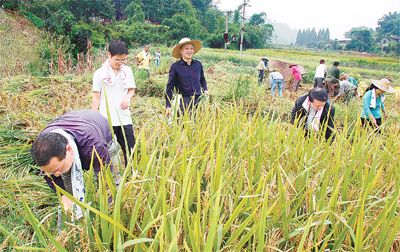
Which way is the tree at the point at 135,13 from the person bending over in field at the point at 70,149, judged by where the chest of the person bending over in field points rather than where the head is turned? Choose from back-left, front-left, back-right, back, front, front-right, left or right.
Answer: back-right

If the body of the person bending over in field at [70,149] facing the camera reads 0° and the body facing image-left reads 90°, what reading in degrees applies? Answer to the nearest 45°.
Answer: approximately 45°

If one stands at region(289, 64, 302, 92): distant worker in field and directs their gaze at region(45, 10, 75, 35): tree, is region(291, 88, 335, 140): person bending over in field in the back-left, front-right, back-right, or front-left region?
back-left

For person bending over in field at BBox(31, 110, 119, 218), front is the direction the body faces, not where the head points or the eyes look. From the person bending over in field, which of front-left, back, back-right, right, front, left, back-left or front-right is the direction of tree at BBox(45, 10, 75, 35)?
back-right

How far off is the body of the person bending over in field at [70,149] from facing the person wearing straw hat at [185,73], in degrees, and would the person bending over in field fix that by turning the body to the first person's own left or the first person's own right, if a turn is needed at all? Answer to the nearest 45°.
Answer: approximately 180°

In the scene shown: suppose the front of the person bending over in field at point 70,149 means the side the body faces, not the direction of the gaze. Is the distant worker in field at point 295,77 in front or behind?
behind

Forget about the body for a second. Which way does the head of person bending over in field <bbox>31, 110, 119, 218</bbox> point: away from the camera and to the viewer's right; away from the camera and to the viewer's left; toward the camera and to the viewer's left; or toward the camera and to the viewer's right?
toward the camera and to the viewer's left

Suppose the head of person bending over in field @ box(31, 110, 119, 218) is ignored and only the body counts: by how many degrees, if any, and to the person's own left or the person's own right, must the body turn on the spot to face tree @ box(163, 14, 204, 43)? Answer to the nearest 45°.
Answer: approximately 135° to the person's own right
